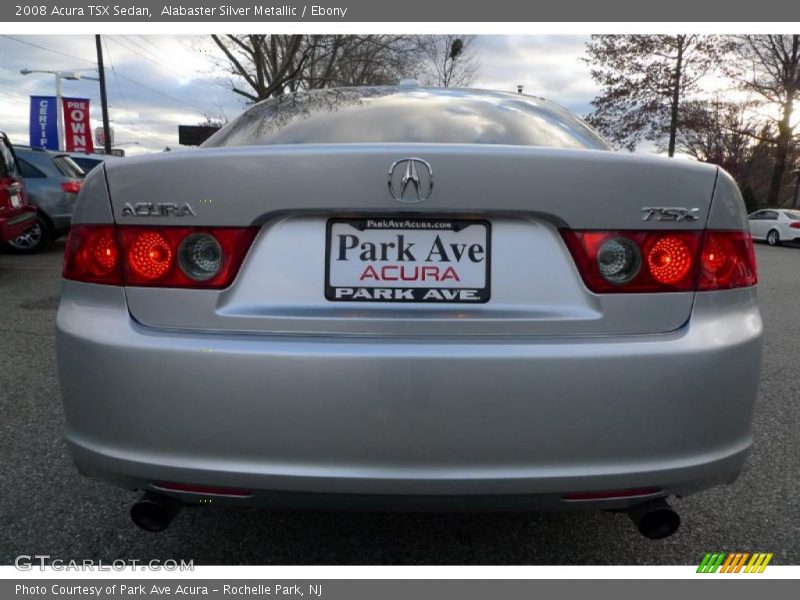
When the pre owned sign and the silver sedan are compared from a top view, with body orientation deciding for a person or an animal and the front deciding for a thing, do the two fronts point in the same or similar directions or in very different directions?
very different directions

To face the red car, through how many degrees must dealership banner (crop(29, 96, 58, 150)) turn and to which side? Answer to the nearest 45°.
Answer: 0° — it already faces it

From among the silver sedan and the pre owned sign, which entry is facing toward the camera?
the pre owned sign

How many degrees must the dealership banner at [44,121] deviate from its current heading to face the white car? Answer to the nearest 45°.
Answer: approximately 45° to its left

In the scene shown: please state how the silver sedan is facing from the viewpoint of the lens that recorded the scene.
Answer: facing away from the viewer

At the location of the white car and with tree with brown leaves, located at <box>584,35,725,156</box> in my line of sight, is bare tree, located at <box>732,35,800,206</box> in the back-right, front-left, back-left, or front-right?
front-right

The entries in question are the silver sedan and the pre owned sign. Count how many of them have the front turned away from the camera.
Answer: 1

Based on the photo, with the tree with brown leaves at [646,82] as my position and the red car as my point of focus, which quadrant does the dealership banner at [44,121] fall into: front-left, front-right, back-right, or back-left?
front-right

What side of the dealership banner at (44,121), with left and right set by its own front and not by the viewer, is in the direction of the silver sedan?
front

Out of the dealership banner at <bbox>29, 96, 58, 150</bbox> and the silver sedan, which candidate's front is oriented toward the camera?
the dealership banner

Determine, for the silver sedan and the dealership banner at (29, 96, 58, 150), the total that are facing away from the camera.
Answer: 1

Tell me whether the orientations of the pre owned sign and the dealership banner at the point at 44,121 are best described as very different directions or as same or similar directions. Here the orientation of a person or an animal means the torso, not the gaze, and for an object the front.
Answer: same or similar directions

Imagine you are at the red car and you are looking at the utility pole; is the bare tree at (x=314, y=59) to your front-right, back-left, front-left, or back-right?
front-right

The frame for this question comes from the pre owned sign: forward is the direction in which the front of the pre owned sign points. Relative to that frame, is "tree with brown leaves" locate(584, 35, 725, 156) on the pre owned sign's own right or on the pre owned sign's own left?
on the pre owned sign's own left

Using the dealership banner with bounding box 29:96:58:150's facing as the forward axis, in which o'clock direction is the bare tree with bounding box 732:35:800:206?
The bare tree is roughly at 10 o'clock from the dealership banner.

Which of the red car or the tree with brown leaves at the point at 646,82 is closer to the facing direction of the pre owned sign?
the red car

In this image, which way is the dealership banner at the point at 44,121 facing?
toward the camera

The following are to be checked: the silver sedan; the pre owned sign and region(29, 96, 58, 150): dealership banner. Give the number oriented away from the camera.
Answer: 1
